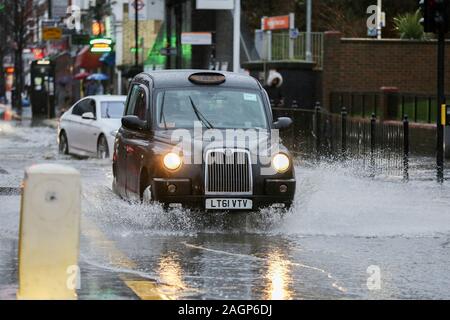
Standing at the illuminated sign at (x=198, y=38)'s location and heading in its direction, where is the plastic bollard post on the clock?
The plastic bollard post is roughly at 12 o'clock from the illuminated sign.

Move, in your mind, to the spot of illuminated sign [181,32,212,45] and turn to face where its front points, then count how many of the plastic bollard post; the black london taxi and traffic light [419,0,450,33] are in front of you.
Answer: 3

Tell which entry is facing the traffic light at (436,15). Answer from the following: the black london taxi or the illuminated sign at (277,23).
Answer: the illuminated sign

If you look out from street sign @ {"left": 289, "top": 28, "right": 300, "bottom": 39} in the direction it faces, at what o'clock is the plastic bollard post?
The plastic bollard post is roughly at 12 o'clock from the street sign.

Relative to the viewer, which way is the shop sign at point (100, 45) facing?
toward the camera

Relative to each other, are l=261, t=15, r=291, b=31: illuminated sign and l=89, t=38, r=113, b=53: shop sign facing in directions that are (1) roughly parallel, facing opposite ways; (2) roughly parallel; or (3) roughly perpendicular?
roughly parallel

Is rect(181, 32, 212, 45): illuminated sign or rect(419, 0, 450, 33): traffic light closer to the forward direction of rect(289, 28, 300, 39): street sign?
the traffic light

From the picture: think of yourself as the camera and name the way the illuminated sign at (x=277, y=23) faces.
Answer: facing the viewer

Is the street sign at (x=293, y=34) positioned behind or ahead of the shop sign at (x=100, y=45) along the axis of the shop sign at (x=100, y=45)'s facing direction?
ahead

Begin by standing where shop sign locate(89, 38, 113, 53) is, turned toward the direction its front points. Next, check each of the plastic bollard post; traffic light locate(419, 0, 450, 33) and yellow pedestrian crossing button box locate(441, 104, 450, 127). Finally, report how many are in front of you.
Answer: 3

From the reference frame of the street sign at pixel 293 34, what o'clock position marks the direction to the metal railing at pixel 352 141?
The metal railing is roughly at 12 o'clock from the street sign.

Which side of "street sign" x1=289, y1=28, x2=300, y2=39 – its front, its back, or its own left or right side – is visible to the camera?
front

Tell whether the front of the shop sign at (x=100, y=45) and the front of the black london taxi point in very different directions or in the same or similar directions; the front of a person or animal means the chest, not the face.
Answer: same or similar directions

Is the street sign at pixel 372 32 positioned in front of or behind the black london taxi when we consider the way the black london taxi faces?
behind
